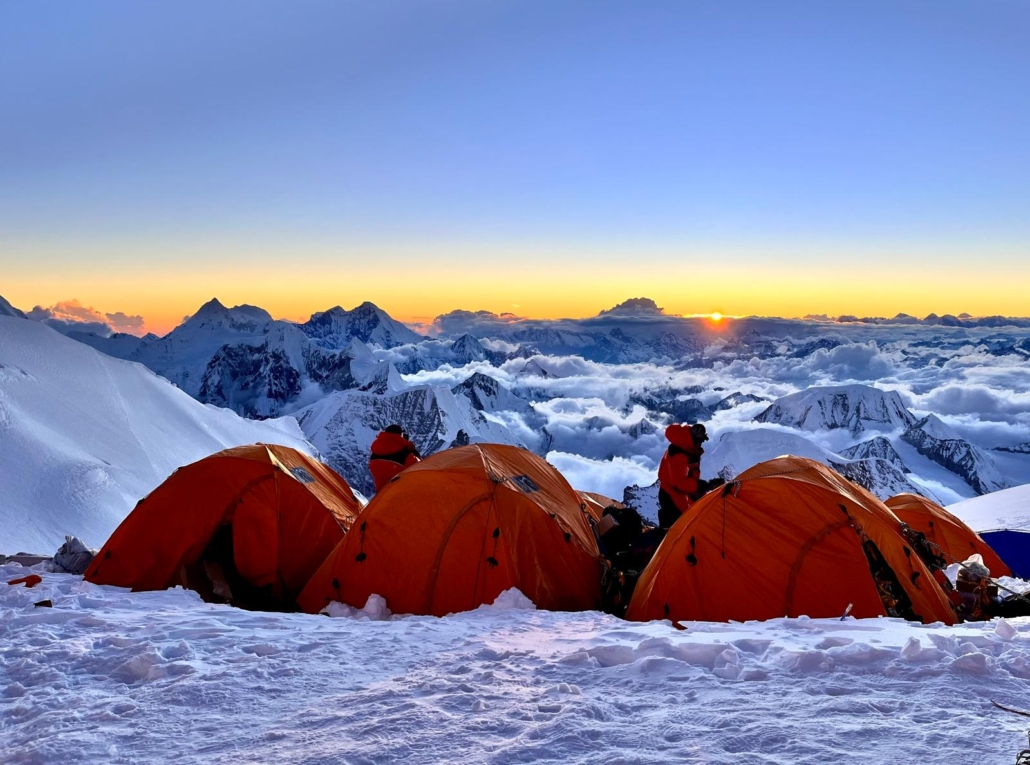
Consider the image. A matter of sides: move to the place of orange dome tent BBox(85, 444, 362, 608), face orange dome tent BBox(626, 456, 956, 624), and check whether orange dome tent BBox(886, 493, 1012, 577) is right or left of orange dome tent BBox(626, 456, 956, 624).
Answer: left

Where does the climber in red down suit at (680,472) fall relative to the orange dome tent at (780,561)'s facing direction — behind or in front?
behind

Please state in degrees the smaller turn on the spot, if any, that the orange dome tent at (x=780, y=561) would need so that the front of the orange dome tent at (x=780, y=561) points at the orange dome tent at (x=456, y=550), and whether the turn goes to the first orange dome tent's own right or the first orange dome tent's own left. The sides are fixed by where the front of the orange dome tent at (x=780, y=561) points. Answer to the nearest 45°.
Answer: approximately 90° to the first orange dome tent's own right

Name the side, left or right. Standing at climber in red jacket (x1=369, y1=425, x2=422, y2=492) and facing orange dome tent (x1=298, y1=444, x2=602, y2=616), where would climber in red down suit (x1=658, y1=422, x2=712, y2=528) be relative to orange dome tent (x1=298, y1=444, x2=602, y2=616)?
left

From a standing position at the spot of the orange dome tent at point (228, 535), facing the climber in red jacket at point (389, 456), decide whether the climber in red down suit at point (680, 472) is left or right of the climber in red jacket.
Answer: right

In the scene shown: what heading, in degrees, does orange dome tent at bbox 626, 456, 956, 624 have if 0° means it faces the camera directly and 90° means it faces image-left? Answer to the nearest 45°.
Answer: approximately 0°

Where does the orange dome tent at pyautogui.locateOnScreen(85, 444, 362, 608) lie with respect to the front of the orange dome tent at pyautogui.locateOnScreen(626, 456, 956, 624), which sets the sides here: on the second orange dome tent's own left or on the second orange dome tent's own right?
on the second orange dome tent's own right
